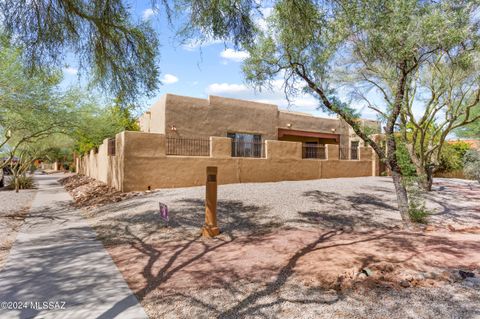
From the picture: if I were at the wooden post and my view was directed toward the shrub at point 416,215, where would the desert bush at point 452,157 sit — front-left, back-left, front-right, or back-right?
front-left

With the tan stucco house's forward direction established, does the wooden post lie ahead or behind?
ahead

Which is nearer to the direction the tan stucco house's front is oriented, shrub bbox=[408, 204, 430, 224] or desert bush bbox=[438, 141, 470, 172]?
the shrub

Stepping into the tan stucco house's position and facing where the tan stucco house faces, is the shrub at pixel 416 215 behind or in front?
in front

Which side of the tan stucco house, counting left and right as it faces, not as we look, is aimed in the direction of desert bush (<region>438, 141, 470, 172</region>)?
left

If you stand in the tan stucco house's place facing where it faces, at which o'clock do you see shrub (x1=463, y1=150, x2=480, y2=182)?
The shrub is roughly at 10 o'clock from the tan stucco house.

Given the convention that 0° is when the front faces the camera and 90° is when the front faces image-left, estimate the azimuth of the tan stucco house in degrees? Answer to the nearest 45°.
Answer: approximately 315°
